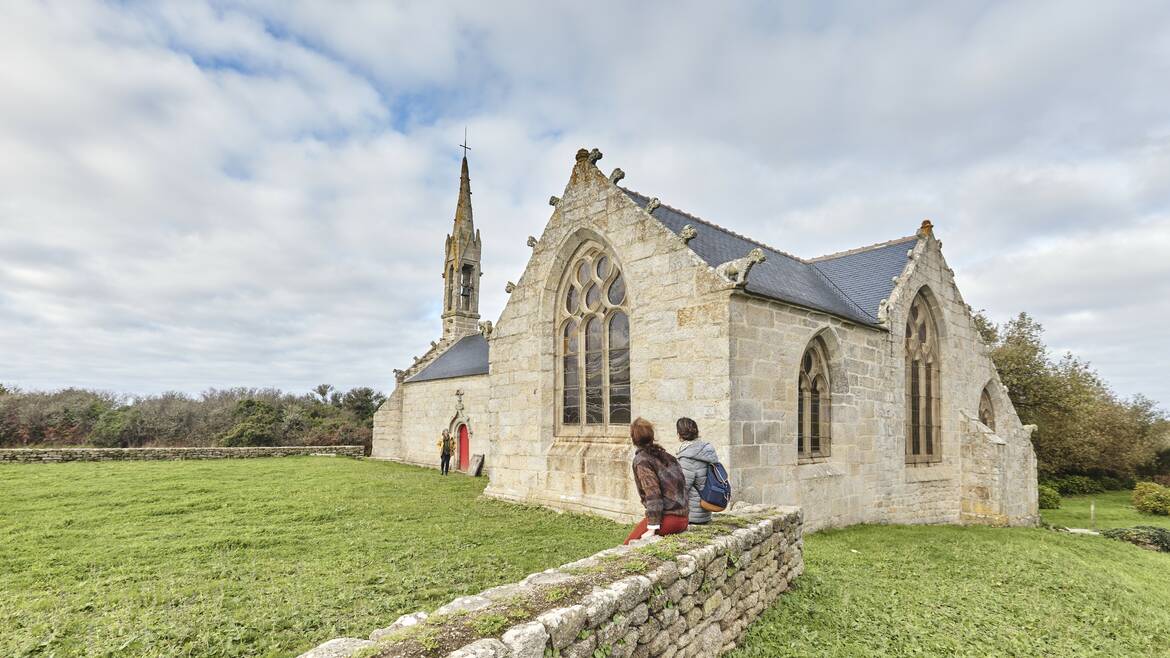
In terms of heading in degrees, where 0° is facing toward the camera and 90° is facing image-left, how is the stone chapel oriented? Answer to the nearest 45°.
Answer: approximately 45°

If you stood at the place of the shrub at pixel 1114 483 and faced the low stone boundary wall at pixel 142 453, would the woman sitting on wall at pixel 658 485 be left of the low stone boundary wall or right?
left

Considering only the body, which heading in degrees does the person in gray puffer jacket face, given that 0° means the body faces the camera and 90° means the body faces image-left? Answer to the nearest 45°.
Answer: approximately 135°

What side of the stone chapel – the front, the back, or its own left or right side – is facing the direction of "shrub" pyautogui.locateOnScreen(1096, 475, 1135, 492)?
back

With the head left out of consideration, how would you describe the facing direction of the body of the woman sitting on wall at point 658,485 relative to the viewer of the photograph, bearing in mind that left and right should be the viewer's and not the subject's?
facing away from the viewer and to the left of the viewer

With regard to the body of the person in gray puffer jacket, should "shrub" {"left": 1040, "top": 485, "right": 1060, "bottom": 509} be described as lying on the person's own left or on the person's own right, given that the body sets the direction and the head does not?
on the person's own right

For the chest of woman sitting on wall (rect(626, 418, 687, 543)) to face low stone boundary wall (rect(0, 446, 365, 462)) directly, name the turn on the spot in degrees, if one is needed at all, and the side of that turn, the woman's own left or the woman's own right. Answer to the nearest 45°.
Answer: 0° — they already face it

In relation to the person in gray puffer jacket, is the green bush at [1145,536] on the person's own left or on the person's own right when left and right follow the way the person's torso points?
on the person's own right
